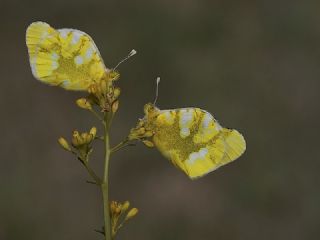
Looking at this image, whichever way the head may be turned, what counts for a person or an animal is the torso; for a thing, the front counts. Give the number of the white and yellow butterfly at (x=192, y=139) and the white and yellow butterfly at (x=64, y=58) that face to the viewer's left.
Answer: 1

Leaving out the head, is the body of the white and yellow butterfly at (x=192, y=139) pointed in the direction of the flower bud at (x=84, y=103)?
yes

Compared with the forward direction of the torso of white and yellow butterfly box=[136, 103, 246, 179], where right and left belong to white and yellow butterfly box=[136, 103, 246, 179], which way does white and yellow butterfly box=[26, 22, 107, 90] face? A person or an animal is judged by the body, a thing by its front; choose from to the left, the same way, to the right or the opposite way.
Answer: the opposite way

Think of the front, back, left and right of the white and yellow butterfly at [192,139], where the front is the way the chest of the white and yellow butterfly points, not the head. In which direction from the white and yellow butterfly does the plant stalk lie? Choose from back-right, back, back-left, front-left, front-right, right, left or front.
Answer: front-left

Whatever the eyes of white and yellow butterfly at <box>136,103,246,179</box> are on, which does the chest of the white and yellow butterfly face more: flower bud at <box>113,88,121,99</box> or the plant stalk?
the flower bud

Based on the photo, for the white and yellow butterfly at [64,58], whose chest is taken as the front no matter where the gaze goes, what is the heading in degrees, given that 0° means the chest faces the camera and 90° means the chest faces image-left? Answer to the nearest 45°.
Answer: approximately 270°

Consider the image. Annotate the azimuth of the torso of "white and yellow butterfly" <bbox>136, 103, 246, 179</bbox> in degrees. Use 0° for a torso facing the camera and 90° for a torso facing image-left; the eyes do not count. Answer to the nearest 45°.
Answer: approximately 90°

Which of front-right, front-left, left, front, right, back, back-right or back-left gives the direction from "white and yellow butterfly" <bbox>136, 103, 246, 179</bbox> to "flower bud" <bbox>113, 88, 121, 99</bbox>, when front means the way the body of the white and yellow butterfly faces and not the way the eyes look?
front
